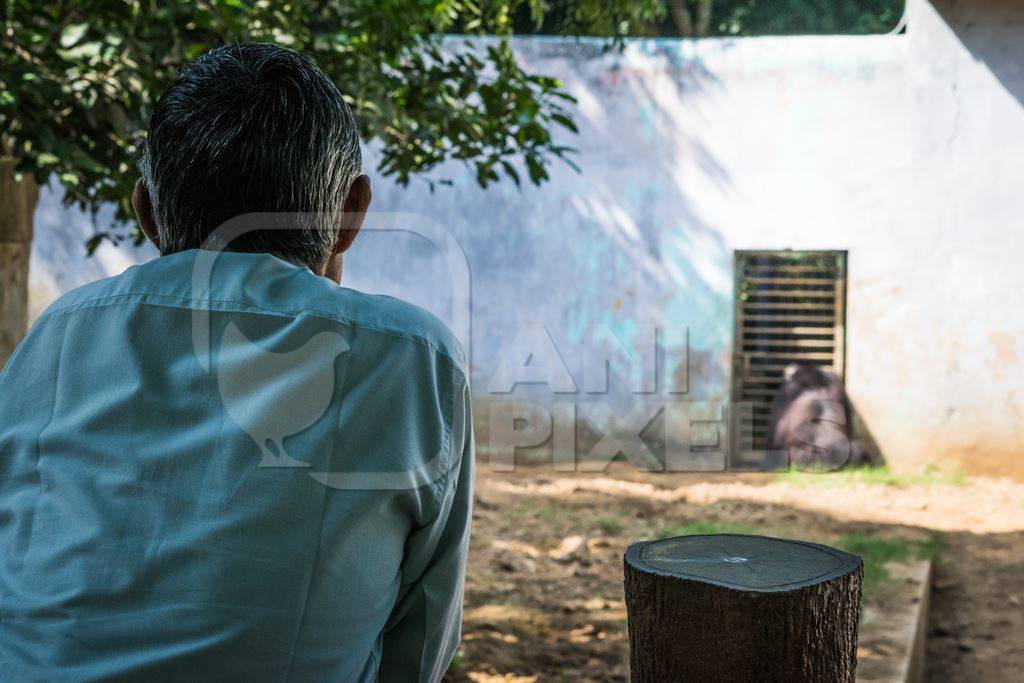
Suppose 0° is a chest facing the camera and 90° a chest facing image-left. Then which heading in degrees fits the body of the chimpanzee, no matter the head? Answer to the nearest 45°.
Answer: approximately 0°

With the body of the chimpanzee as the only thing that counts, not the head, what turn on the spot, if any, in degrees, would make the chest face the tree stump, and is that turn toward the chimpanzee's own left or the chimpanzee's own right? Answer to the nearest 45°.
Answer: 0° — it already faces it
